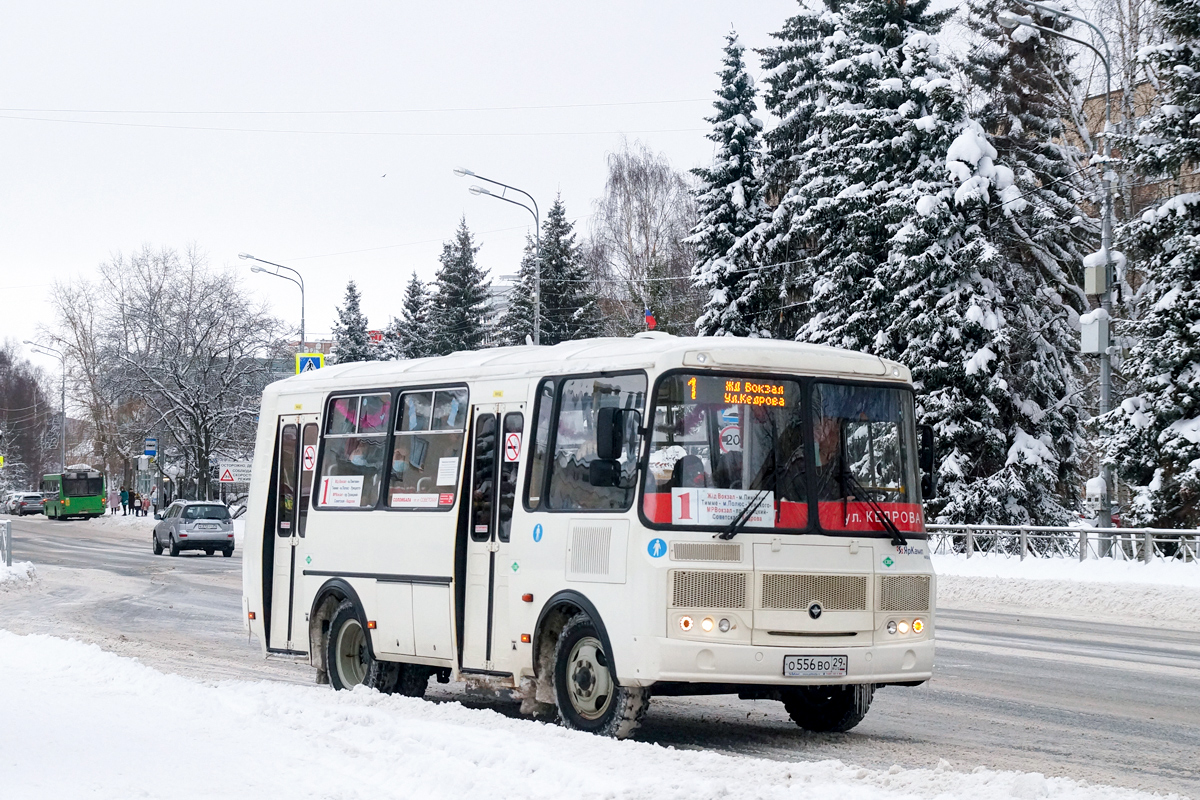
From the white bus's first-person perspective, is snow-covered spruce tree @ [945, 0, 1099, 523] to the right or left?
on its left

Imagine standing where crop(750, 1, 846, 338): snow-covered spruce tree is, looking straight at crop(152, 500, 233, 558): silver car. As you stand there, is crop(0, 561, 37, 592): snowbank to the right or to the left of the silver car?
left

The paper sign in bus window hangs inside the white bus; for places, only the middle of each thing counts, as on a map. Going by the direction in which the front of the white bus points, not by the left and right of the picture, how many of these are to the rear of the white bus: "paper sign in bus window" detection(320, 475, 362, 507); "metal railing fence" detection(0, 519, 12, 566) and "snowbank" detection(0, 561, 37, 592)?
3

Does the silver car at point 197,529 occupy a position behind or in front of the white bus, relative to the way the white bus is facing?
behind

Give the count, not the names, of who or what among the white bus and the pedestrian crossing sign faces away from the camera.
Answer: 0

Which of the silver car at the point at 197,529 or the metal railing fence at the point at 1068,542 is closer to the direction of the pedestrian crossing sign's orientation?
the metal railing fence

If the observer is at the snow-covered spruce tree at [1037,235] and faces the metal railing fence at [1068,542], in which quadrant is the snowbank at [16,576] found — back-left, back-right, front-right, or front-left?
front-right

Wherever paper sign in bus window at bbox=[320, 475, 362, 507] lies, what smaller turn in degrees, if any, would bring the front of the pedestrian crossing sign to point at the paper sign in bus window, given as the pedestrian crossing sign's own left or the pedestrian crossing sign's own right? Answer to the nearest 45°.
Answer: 0° — it already faces it

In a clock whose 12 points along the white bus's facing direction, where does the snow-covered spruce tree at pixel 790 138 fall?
The snow-covered spruce tree is roughly at 8 o'clock from the white bus.

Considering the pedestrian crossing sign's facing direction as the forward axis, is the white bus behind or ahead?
ahead

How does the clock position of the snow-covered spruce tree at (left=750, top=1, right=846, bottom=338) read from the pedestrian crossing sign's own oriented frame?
The snow-covered spruce tree is roughly at 9 o'clock from the pedestrian crossing sign.

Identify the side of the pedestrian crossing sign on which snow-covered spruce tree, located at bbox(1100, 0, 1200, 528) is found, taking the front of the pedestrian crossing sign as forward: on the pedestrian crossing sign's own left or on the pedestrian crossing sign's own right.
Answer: on the pedestrian crossing sign's own left

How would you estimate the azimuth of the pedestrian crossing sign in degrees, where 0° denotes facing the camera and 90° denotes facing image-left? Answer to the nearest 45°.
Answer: approximately 0°

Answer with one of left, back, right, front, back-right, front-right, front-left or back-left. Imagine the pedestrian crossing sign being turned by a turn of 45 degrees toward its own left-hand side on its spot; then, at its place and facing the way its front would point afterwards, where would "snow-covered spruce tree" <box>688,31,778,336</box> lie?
front-left

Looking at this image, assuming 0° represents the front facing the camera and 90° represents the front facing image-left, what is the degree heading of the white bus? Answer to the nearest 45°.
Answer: approximately 315°

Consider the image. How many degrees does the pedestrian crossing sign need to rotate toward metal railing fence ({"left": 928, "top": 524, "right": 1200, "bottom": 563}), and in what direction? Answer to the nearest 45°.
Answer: approximately 45° to its left

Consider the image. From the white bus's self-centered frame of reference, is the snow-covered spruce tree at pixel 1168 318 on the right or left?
on its left

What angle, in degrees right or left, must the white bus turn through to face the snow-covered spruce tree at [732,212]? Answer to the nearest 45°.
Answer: approximately 135° to its left
